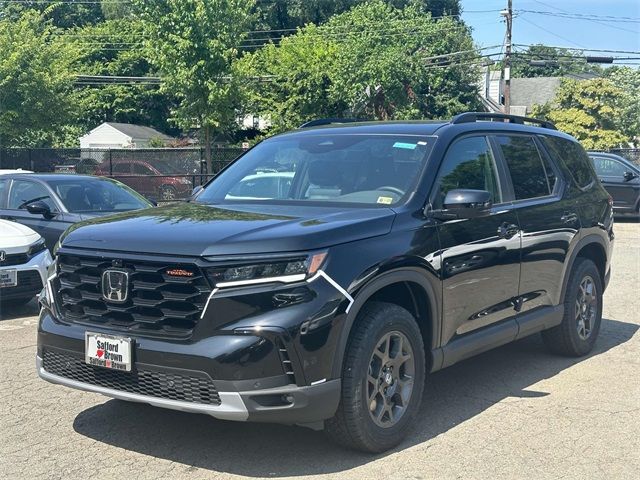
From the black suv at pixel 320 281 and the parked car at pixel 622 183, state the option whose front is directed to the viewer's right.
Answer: the parked car

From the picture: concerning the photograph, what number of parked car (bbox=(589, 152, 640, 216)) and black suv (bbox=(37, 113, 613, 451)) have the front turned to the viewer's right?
1

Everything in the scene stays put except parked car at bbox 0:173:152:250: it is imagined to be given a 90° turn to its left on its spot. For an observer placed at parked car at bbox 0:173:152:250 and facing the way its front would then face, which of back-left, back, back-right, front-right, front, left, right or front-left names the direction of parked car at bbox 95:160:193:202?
front-left

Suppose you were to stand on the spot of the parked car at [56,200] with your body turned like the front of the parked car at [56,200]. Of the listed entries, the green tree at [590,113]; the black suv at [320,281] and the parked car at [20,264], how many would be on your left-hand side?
1

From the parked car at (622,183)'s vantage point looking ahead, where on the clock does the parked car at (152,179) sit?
the parked car at (152,179) is roughly at 6 o'clock from the parked car at (622,183).

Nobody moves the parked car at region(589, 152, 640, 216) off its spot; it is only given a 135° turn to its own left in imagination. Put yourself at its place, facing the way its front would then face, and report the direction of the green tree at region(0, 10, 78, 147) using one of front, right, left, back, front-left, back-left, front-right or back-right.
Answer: front-left

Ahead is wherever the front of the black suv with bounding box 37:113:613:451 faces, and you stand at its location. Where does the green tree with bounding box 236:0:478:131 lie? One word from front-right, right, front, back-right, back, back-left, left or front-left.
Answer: back-right

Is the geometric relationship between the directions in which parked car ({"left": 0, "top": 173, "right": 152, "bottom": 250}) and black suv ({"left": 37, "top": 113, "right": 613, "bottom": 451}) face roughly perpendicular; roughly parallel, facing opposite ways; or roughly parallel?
roughly perpendicular

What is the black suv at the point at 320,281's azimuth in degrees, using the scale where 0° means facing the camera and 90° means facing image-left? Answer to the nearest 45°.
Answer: approximately 45°

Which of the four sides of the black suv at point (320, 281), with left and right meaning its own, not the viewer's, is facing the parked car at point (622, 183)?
back

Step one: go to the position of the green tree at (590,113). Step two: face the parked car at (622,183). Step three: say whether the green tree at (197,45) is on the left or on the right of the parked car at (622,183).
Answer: right

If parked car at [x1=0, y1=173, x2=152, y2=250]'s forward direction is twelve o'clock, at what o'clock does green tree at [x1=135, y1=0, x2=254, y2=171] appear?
The green tree is roughly at 8 o'clock from the parked car.

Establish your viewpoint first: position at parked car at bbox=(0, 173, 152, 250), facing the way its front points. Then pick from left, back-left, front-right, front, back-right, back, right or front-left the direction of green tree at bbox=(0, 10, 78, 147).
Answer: back-left

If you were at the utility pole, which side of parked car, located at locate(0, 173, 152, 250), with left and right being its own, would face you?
left

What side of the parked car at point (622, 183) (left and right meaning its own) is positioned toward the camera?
right

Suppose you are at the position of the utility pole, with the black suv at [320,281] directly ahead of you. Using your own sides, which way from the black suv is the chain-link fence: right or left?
right

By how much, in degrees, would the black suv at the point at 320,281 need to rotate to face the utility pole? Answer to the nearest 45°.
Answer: approximately 135° to its right

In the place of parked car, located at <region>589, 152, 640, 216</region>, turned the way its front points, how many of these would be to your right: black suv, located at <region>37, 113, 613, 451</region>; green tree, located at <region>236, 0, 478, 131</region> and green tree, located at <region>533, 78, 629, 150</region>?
1

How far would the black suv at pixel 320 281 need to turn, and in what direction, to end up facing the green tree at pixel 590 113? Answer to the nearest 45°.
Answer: approximately 135° to its right
